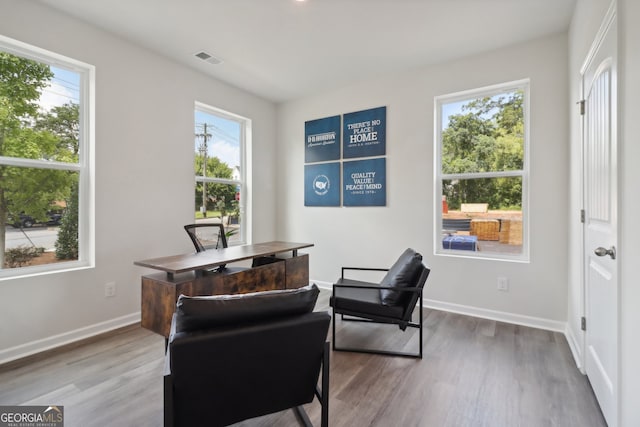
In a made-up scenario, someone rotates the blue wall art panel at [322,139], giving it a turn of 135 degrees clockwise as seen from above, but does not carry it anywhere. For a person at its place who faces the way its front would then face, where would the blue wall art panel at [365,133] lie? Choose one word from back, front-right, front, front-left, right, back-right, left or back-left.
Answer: back-right

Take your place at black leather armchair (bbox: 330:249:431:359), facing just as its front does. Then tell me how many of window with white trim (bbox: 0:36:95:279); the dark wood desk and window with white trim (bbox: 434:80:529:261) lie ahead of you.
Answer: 2

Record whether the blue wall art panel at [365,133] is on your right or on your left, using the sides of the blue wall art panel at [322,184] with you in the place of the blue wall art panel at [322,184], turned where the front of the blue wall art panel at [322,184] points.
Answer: on your left

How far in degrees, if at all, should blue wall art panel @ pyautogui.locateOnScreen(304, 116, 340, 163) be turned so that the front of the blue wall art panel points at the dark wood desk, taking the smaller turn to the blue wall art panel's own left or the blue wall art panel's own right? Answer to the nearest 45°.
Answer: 0° — it already faces it

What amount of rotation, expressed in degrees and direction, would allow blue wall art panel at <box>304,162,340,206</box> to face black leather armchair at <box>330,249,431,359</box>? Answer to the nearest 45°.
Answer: approximately 45° to its left

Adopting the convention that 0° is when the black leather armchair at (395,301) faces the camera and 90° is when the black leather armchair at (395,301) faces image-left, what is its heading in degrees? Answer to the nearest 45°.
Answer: approximately 90°

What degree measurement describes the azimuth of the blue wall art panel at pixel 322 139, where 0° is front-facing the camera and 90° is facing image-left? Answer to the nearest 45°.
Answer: approximately 45°

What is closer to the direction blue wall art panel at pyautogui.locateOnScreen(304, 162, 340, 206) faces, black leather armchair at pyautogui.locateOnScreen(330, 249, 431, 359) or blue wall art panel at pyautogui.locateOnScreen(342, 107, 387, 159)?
the black leather armchair

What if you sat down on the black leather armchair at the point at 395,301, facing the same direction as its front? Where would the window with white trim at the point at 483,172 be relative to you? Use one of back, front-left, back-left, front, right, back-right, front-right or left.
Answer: back-right

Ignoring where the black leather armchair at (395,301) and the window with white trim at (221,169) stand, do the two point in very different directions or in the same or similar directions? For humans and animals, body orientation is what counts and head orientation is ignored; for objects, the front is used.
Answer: very different directions

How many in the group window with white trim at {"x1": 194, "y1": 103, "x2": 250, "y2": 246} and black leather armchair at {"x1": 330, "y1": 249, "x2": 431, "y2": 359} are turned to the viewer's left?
1

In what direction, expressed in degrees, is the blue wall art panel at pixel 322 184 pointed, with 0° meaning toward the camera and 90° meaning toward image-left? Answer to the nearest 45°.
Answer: approximately 45°

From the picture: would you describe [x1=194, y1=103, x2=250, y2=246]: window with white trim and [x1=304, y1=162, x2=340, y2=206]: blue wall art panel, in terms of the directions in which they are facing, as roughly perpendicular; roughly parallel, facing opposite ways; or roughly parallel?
roughly perpendicular

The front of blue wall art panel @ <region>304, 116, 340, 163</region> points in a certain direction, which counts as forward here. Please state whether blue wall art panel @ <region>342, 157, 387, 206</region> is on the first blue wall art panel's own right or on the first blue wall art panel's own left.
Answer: on the first blue wall art panel's own left

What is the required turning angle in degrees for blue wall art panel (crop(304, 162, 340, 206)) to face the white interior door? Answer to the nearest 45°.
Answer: approximately 90° to its left

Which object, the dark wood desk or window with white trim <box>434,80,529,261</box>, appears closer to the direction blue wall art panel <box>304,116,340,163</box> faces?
the dark wood desk

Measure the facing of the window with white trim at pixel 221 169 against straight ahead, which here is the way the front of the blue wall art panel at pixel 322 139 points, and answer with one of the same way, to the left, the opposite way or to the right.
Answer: to the left

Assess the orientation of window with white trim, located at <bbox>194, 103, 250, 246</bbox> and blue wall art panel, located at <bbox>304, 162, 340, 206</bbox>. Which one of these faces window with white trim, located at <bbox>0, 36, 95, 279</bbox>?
the blue wall art panel

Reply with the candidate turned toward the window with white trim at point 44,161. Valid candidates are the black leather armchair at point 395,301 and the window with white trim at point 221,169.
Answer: the black leather armchair

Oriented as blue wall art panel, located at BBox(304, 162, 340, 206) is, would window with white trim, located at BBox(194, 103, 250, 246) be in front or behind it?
in front
